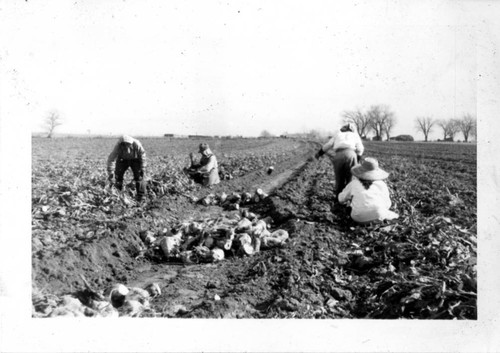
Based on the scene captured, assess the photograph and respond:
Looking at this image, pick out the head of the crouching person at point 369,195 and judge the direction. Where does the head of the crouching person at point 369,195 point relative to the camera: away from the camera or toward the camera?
away from the camera

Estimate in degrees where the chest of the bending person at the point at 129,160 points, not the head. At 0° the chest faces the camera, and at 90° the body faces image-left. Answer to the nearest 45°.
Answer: approximately 0°

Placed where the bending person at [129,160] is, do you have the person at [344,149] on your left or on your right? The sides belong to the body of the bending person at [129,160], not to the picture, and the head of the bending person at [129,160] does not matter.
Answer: on your left

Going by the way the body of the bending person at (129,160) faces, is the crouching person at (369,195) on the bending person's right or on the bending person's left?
on the bending person's left
